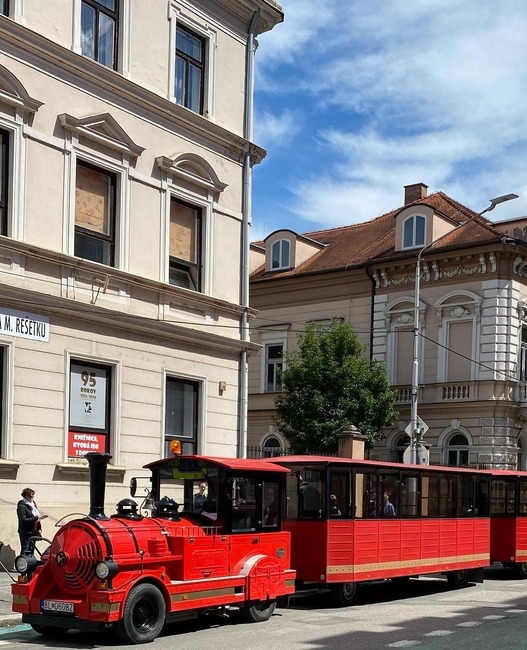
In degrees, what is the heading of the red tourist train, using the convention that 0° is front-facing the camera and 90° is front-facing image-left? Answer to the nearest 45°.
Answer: approximately 45°

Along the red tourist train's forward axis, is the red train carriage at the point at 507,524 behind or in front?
behind

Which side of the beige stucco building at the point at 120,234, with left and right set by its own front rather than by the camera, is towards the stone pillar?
left

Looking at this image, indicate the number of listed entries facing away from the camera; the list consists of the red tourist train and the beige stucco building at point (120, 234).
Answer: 0

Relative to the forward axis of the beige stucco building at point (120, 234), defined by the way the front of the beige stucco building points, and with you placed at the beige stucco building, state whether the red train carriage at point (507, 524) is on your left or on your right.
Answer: on your left

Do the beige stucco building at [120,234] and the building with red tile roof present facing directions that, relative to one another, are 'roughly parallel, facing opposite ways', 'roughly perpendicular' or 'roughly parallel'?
roughly perpendicular

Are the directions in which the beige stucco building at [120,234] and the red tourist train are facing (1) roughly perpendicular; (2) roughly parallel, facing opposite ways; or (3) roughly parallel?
roughly perpendicular

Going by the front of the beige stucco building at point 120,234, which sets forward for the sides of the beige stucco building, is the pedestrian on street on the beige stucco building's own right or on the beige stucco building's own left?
on the beige stucco building's own right

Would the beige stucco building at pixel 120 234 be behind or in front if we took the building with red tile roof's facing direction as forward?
in front

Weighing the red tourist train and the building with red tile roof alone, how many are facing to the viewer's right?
0

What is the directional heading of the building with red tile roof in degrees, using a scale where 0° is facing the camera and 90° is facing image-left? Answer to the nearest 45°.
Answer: approximately 45°

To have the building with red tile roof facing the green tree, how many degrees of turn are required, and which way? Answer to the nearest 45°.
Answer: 0° — it already faces it

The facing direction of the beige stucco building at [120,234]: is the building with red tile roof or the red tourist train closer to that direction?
the red tourist train

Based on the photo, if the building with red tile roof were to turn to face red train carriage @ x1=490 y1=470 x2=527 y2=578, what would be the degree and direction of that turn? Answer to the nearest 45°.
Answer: approximately 45° to its left
